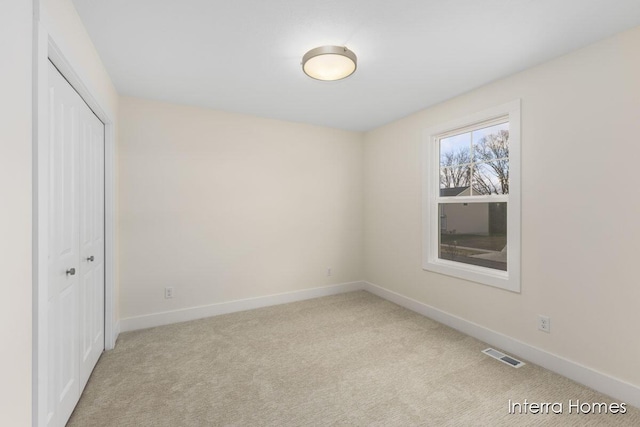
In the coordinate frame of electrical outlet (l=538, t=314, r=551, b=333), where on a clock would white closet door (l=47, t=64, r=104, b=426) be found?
The white closet door is roughly at 12 o'clock from the electrical outlet.

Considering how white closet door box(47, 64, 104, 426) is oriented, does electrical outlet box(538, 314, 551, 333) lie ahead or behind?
ahead

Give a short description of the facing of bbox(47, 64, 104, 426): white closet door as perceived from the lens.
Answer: facing to the right of the viewer

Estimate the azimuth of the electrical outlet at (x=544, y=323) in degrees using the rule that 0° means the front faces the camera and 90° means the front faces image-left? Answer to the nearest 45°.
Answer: approximately 45°

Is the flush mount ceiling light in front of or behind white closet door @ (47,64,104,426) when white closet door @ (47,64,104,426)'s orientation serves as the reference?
in front

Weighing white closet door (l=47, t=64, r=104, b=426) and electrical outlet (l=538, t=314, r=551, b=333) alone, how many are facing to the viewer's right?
1

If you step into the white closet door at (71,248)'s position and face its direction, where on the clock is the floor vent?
The floor vent is roughly at 1 o'clock from the white closet door.
